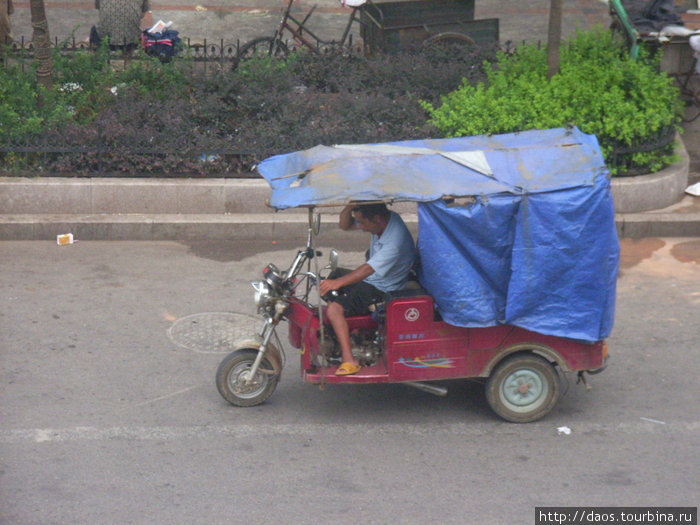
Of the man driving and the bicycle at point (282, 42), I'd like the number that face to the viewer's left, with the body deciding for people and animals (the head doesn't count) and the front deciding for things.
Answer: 2

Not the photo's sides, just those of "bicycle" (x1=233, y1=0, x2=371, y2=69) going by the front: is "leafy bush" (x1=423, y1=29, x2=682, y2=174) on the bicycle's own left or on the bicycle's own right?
on the bicycle's own left

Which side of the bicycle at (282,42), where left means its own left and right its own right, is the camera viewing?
left

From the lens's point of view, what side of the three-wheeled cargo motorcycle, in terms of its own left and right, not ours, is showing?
left

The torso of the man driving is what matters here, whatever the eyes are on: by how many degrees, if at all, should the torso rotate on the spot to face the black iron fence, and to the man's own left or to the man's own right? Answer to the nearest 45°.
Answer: approximately 45° to the man's own right

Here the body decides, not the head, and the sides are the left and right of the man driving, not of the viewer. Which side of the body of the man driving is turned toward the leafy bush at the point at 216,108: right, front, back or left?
right

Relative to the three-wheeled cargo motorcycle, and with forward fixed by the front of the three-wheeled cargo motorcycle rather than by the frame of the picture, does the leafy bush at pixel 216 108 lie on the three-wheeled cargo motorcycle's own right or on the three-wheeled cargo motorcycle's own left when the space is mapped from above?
on the three-wheeled cargo motorcycle's own right

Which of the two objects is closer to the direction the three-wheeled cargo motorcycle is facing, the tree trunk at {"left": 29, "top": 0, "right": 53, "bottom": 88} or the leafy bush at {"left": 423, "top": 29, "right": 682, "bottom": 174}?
the tree trunk

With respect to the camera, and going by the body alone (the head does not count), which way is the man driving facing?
to the viewer's left

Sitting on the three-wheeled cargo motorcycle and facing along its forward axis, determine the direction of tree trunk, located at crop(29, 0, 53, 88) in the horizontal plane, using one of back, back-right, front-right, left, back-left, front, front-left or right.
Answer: front-right

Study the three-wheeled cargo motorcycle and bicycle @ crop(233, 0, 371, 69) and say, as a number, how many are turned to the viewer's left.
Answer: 2

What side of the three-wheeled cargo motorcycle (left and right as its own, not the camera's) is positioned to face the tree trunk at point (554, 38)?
right
